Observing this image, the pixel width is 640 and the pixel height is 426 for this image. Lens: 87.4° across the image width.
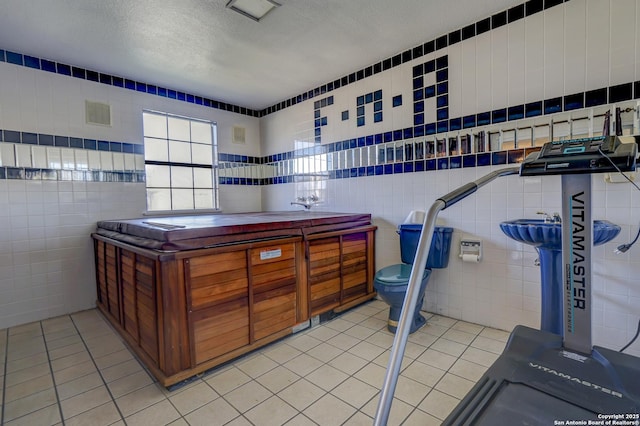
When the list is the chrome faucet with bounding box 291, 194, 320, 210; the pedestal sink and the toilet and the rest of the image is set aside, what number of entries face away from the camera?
0

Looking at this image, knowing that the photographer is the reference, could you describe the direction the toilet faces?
facing the viewer and to the left of the viewer

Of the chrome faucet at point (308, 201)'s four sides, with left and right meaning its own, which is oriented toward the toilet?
left

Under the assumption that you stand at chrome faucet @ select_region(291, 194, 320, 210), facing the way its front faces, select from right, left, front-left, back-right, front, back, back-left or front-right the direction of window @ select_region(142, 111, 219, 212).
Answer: front-right

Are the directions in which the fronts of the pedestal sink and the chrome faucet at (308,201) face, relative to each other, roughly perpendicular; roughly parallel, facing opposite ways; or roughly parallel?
roughly parallel

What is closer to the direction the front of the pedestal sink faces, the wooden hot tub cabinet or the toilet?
the wooden hot tub cabinet

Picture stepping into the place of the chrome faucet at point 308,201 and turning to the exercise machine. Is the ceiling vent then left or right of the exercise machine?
right

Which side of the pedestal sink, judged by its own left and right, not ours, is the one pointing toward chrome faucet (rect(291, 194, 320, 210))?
right

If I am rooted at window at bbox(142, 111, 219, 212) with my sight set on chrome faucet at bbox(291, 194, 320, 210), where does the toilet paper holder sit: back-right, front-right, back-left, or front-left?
front-right

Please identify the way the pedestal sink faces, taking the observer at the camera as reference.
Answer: facing the viewer

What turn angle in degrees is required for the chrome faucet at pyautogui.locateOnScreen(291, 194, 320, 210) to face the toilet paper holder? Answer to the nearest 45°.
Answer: approximately 90° to its left

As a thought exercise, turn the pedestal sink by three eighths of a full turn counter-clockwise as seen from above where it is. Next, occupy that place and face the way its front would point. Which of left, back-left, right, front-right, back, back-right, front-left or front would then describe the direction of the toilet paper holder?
left

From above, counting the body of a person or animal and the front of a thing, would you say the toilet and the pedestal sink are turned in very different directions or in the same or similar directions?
same or similar directions

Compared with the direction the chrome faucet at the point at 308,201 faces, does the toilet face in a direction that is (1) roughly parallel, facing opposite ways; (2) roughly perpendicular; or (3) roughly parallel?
roughly parallel

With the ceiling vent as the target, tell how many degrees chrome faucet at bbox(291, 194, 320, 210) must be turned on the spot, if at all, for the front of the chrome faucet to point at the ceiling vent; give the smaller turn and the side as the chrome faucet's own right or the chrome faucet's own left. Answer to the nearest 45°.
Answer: approximately 45° to the chrome faucet's own left
